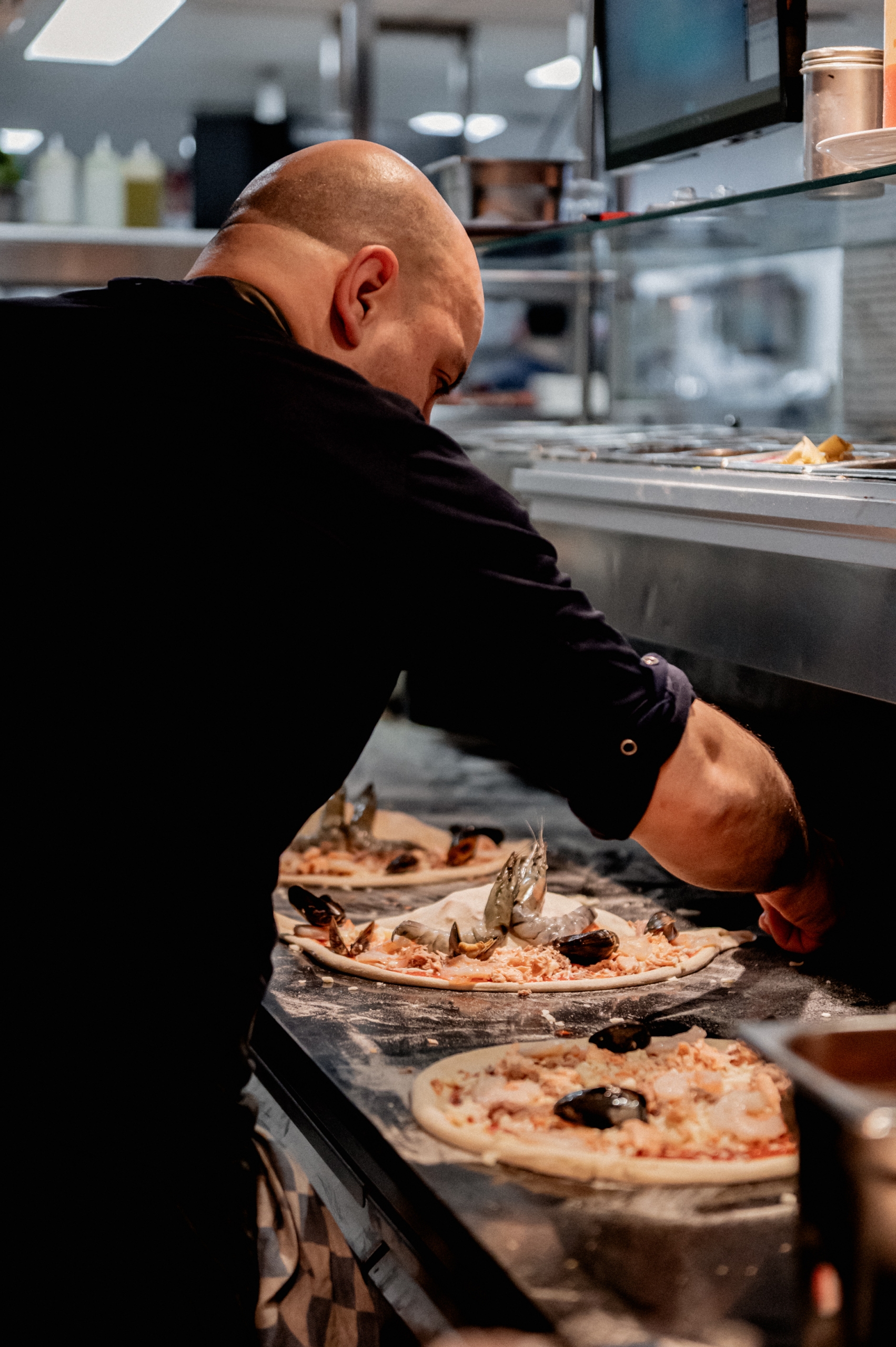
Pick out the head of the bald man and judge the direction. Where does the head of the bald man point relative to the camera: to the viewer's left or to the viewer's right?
to the viewer's right

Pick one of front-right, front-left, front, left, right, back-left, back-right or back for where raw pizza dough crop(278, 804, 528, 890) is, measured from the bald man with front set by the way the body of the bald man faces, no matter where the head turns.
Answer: front-left

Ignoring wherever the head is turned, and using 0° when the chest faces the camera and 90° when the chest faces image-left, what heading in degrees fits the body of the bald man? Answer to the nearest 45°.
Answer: approximately 225°

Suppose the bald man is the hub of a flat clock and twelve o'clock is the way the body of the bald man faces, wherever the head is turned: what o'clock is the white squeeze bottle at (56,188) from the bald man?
The white squeeze bottle is roughly at 10 o'clock from the bald man.

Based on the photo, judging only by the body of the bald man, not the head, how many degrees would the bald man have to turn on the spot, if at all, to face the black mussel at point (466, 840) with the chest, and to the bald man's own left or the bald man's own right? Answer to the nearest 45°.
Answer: approximately 45° to the bald man's own left
